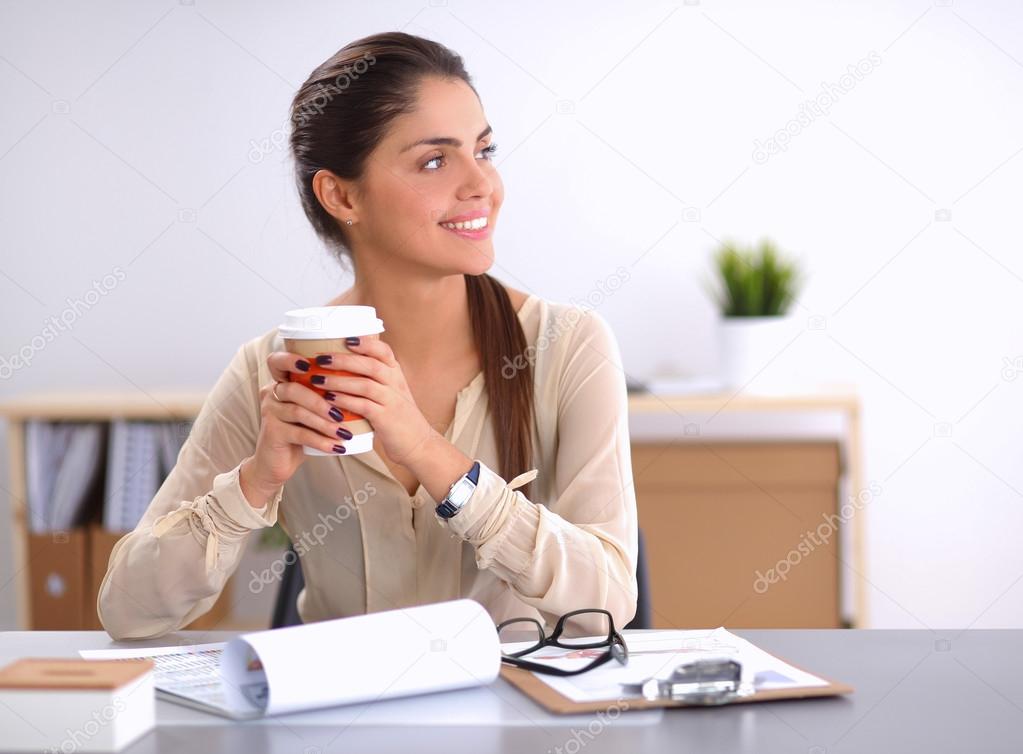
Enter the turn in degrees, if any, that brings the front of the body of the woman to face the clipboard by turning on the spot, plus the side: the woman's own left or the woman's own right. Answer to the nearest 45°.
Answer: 0° — they already face it

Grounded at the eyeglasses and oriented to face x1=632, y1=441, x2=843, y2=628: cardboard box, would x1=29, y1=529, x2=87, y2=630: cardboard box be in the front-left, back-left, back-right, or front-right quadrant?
front-left

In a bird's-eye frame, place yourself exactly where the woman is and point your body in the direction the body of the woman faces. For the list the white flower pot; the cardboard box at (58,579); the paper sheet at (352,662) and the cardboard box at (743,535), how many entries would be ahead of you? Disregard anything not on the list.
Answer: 1

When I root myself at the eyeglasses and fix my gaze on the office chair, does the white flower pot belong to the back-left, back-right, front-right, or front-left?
front-right

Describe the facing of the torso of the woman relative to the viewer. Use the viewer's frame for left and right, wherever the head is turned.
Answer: facing the viewer

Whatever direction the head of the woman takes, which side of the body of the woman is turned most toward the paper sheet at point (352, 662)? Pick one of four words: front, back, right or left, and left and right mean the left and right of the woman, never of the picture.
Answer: front

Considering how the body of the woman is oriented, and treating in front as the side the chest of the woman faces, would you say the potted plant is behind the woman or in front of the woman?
behind

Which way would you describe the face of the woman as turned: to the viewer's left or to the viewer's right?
to the viewer's right

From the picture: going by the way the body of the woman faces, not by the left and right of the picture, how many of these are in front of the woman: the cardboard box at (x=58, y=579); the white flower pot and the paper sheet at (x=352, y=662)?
1

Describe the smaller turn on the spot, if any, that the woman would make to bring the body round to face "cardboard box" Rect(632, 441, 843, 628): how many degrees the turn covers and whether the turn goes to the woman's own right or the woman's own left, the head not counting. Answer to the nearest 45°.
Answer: approximately 135° to the woman's own left

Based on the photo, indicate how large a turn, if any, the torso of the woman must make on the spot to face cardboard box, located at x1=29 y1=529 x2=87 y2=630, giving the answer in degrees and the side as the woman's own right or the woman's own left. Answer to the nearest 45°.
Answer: approximately 135° to the woman's own right
